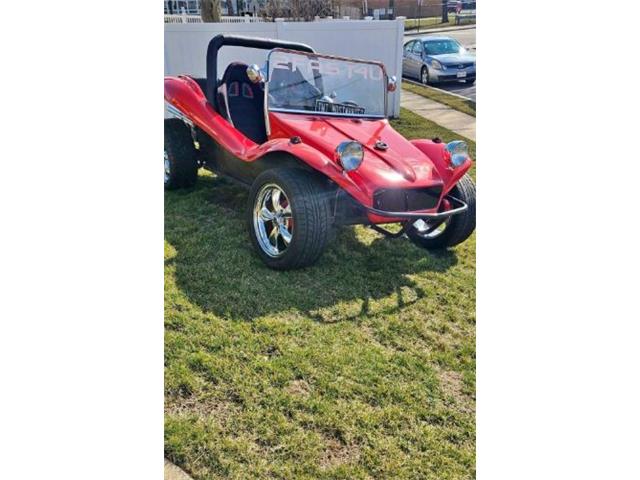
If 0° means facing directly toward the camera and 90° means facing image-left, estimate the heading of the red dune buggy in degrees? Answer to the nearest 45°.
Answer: approximately 315°

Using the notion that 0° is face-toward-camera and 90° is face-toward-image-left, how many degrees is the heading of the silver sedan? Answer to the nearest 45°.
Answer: approximately 315°
